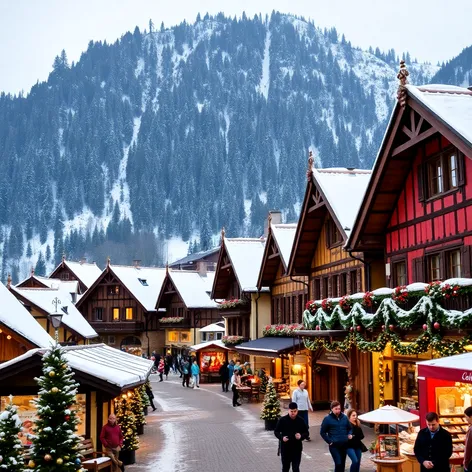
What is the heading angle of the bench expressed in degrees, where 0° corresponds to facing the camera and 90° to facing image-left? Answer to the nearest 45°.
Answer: approximately 315°

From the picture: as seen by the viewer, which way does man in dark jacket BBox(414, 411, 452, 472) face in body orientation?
toward the camera

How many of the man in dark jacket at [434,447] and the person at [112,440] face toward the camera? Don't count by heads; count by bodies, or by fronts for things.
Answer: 2

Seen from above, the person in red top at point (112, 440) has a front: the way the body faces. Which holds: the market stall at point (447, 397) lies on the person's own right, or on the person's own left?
on the person's own left

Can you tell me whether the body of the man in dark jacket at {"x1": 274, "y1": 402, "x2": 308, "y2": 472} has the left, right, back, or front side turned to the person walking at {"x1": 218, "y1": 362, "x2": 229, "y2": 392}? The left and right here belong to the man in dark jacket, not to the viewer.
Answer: back

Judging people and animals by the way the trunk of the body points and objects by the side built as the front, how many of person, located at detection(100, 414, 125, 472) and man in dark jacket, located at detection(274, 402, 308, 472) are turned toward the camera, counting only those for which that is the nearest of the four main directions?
2

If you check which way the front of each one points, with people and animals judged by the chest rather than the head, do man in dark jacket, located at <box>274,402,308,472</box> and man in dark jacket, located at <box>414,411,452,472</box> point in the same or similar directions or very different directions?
same or similar directions

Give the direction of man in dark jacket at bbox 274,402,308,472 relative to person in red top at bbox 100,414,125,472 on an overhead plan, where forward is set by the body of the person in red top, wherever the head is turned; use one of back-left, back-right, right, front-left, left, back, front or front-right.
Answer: front-left

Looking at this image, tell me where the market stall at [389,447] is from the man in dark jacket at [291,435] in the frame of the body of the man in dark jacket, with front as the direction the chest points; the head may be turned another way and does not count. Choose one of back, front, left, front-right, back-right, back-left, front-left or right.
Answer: left

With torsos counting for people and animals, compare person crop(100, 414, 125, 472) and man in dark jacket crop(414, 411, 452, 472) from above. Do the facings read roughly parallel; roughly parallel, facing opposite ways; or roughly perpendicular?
roughly parallel

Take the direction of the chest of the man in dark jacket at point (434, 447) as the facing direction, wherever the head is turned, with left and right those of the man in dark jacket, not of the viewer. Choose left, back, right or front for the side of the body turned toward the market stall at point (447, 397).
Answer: back

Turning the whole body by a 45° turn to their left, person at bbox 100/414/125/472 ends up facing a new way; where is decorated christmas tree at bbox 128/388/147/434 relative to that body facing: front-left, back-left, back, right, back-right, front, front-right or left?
back-left

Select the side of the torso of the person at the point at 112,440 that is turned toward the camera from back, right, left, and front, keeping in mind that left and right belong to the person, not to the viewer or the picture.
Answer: front
